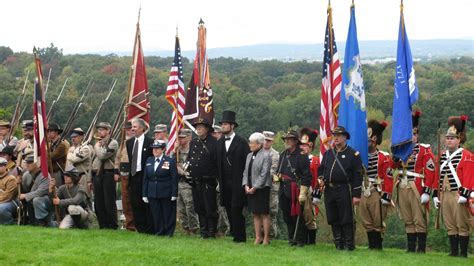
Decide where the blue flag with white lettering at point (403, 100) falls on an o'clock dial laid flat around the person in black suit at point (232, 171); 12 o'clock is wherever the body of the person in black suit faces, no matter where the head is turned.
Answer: The blue flag with white lettering is roughly at 8 o'clock from the person in black suit.

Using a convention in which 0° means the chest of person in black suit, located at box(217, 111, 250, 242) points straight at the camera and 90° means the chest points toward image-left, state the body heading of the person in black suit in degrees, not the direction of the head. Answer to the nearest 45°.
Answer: approximately 45°

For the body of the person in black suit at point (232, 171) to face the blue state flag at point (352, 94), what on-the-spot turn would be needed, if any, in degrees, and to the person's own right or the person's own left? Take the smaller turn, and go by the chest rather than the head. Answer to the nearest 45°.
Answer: approximately 135° to the person's own left

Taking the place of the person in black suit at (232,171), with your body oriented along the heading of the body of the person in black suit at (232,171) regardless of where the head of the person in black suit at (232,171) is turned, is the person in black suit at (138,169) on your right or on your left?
on your right

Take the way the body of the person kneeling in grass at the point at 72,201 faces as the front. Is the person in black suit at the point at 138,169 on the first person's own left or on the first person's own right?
on the first person's own left

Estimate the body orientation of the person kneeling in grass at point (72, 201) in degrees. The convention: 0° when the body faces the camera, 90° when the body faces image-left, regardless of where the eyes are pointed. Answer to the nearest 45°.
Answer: approximately 45°

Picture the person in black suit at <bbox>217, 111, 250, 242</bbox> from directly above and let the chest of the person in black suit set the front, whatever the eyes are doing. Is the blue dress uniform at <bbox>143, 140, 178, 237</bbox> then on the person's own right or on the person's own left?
on the person's own right

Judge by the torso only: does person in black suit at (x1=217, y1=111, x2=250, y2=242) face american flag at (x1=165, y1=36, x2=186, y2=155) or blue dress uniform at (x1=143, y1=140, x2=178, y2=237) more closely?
the blue dress uniform

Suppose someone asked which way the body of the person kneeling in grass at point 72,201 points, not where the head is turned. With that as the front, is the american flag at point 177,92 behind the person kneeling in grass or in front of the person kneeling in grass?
behind

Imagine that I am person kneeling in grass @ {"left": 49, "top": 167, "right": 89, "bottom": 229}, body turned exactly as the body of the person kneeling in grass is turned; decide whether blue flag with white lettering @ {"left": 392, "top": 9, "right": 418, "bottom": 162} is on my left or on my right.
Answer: on my left

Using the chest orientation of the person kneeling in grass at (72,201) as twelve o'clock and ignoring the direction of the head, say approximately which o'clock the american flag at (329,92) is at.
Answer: The american flag is roughly at 8 o'clock from the person kneeling in grass.
